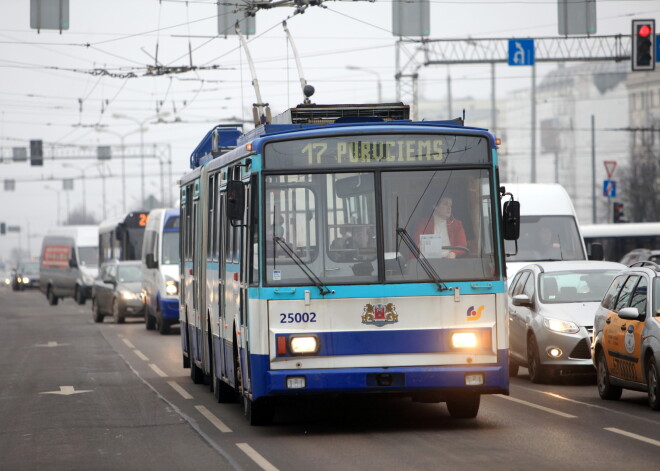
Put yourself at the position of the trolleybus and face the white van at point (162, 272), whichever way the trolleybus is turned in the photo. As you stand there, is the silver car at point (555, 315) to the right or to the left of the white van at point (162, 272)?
right

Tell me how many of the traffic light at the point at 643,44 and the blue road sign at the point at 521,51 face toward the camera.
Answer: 2

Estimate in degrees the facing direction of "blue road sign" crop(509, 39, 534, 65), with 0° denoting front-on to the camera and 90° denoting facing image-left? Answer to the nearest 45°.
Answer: approximately 0°

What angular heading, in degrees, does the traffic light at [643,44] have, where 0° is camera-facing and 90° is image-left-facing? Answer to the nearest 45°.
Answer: approximately 0°

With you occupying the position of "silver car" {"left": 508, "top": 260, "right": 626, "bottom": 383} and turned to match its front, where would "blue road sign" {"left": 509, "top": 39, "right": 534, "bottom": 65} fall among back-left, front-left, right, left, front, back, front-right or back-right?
back-left

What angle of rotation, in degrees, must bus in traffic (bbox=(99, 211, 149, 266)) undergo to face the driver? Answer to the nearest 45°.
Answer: approximately 45° to its right
